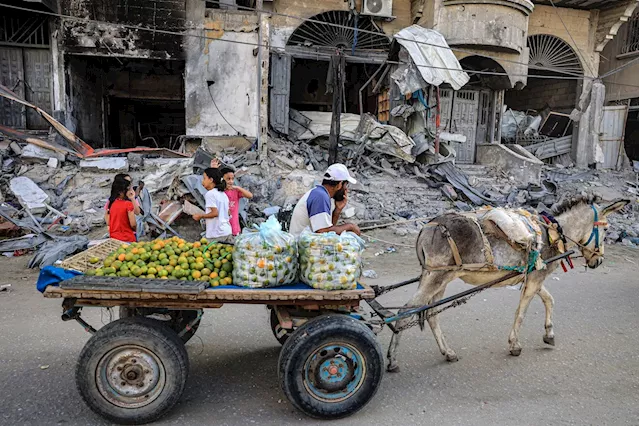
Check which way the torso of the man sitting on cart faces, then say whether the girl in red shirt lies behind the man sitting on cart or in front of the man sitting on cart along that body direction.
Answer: behind

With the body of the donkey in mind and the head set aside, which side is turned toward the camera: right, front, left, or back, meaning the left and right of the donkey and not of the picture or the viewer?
right

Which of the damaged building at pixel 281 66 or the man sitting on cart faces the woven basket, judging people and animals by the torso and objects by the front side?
the damaged building

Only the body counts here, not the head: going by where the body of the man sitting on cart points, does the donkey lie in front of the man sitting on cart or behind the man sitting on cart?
in front

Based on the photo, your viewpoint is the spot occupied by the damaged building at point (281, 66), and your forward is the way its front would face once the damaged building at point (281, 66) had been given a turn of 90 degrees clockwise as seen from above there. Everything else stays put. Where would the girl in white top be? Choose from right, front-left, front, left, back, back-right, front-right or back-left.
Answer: left

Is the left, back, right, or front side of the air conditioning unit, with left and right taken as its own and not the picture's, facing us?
front

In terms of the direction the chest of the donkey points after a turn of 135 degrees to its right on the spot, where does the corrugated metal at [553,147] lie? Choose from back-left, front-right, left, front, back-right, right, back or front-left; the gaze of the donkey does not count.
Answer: back-right

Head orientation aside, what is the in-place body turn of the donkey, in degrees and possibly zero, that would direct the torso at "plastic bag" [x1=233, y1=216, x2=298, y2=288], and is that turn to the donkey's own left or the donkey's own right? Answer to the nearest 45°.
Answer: approximately 135° to the donkey's own right

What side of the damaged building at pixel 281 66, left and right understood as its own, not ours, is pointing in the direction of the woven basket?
front

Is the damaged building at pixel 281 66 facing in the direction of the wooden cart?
yes

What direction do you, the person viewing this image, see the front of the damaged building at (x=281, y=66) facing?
facing the viewer

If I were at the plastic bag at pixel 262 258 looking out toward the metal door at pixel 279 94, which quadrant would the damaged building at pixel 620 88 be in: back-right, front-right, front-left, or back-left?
front-right

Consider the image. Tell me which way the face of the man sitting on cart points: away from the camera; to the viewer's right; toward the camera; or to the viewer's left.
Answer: to the viewer's right

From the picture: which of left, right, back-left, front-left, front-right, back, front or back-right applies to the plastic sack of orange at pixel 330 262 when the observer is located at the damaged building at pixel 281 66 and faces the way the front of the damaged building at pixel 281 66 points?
front

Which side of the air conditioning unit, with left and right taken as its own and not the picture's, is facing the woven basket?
front
